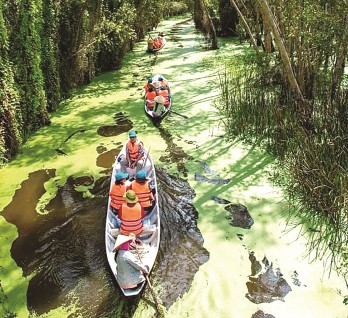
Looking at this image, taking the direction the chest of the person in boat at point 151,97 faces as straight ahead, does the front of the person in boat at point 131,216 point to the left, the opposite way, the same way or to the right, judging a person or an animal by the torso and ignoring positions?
the same way

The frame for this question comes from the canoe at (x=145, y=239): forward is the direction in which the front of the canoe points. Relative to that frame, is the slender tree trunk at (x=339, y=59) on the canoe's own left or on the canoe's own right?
on the canoe's own right

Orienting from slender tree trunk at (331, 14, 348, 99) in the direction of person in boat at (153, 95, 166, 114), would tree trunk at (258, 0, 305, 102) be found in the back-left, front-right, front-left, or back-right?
front-left

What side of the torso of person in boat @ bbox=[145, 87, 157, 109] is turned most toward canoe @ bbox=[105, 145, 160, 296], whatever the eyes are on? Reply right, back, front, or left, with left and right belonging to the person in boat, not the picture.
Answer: back

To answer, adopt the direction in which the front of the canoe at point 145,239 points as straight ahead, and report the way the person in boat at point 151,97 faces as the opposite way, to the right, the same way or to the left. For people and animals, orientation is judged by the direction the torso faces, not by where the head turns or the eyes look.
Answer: the same way

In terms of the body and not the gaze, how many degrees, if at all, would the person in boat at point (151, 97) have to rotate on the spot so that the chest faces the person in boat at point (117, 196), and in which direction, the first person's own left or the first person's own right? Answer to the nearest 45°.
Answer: approximately 180°

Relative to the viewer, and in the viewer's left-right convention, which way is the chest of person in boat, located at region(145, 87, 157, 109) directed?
facing away from the viewer

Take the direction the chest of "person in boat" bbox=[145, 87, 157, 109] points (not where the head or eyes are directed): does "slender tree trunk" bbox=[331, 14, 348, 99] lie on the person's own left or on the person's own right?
on the person's own right

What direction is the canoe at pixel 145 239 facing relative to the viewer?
away from the camera

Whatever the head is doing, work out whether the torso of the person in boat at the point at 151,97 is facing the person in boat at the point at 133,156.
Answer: no

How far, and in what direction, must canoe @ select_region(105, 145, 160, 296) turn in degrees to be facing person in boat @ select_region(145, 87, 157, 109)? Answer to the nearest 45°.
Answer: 0° — it already faces them

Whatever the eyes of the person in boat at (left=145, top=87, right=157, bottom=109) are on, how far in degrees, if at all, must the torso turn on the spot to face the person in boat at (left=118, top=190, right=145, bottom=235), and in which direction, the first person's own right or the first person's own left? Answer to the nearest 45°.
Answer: approximately 180°

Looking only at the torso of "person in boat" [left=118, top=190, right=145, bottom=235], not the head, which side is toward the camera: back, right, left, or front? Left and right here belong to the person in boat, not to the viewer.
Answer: back
